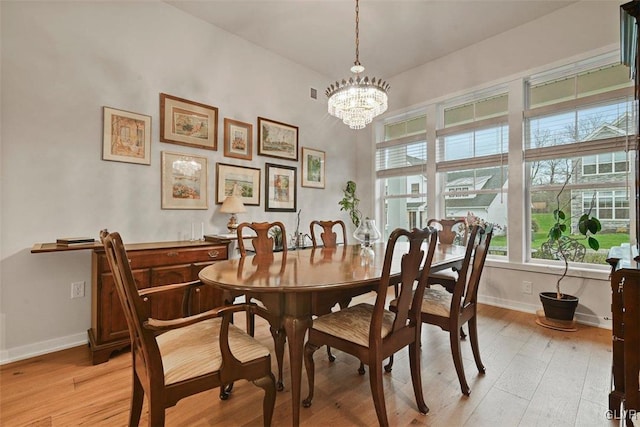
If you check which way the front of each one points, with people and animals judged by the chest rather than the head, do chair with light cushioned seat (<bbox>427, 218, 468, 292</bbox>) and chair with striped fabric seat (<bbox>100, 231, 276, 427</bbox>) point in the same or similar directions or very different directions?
very different directions

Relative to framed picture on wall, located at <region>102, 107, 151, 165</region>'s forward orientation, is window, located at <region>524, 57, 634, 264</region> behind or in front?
in front

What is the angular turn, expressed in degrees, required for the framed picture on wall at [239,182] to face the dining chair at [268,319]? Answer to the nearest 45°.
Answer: approximately 45° to its right

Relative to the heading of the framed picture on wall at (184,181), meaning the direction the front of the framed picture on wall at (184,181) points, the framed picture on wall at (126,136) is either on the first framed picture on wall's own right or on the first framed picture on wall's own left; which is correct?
on the first framed picture on wall's own right

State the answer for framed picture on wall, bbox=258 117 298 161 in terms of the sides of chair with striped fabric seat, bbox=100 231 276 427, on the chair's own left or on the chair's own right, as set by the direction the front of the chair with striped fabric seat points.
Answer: on the chair's own left

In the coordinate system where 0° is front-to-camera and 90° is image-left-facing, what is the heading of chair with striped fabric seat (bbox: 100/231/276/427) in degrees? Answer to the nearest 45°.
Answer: approximately 270°

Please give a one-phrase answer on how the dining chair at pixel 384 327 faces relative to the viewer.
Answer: facing away from the viewer and to the left of the viewer

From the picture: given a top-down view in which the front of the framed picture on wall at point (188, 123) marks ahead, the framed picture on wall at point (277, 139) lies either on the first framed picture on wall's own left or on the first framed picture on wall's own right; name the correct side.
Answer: on the first framed picture on wall's own left

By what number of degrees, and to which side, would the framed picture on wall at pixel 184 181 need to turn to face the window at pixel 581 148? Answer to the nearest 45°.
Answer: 0° — it already faces it

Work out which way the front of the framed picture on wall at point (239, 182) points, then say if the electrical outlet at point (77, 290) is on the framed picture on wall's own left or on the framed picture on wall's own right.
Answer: on the framed picture on wall's own right

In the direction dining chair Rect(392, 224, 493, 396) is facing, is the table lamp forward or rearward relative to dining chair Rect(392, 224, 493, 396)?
forward

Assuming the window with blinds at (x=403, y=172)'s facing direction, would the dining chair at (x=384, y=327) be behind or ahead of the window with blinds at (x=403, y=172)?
ahead
